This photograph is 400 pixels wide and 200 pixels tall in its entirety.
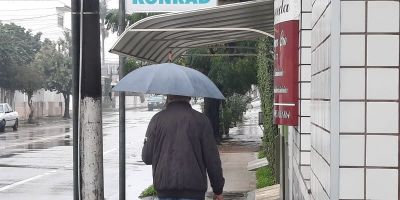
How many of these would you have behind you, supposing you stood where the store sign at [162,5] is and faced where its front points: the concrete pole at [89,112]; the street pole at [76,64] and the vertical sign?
0

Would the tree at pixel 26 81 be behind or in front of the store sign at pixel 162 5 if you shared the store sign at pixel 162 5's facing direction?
behind

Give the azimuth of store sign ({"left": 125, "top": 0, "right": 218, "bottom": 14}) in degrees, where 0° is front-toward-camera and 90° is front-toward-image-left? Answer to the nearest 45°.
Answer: approximately 0°

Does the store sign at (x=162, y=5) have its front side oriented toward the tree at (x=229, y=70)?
no

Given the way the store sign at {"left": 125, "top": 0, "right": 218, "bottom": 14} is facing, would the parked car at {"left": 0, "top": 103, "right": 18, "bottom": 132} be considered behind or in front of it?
behind

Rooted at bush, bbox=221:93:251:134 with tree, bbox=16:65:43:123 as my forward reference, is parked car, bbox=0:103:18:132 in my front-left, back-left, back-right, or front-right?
front-left

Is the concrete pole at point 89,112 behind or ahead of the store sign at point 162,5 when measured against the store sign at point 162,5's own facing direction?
ahead
